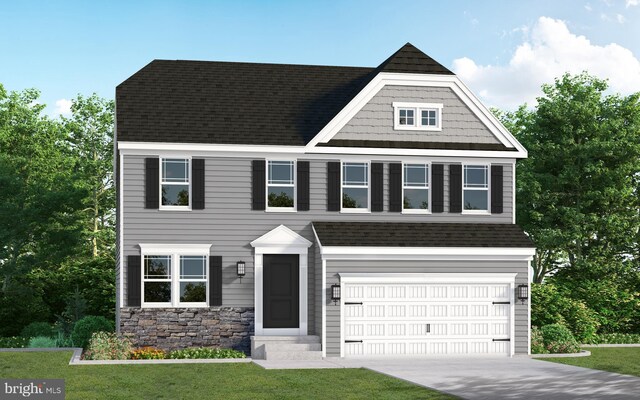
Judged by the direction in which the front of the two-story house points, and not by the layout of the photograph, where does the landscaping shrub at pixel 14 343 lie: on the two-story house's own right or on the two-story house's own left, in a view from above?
on the two-story house's own right

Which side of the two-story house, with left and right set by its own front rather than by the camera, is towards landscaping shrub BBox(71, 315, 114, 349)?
right

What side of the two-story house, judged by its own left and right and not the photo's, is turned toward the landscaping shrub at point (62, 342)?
right

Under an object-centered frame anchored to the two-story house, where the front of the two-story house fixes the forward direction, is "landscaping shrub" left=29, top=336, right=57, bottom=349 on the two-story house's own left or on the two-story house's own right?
on the two-story house's own right

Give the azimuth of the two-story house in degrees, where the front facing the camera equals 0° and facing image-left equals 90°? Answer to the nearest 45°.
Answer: approximately 0°

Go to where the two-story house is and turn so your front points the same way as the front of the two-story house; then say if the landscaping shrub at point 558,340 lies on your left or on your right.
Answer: on your left

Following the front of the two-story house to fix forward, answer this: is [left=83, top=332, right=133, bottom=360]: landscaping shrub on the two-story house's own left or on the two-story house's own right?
on the two-story house's own right

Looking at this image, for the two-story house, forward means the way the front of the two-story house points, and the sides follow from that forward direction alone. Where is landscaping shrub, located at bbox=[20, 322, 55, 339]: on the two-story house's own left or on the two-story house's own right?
on the two-story house's own right
